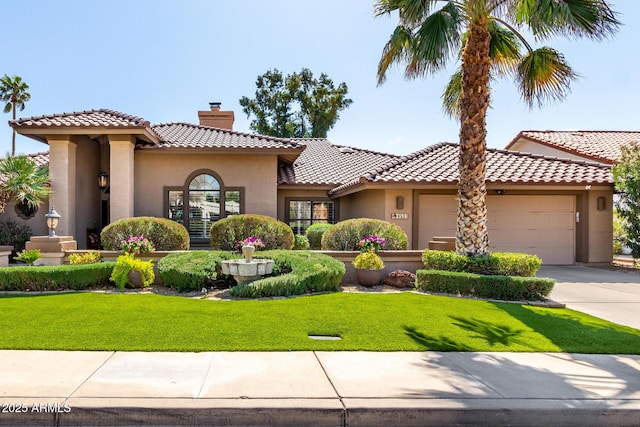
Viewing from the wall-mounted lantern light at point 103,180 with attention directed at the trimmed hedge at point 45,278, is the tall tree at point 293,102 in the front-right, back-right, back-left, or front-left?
back-left

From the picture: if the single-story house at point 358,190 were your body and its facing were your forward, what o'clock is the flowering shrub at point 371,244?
The flowering shrub is roughly at 12 o'clock from the single-story house.

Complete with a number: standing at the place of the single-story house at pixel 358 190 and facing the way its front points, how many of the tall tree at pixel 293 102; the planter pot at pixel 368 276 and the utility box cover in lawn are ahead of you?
2

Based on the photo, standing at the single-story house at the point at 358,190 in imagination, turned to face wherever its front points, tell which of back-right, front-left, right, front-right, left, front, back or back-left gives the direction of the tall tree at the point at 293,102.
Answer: back

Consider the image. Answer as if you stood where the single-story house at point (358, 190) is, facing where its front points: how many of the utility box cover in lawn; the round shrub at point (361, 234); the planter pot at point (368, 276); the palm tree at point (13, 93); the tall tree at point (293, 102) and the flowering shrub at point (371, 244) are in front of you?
4

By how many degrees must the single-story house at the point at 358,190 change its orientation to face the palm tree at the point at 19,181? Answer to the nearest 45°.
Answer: approximately 90° to its right

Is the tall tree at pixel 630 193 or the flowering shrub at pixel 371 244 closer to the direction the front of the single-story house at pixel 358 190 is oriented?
the flowering shrub

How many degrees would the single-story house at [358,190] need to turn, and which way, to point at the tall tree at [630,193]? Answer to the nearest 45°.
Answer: approximately 90° to its left

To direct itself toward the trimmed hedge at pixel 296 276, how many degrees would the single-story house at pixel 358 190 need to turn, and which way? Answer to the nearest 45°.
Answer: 0° — it already faces it

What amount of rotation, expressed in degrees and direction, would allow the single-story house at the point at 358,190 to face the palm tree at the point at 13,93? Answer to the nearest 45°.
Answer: approximately 135° to its right

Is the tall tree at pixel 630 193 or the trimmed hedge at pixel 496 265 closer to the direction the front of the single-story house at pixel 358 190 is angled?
the trimmed hedge
